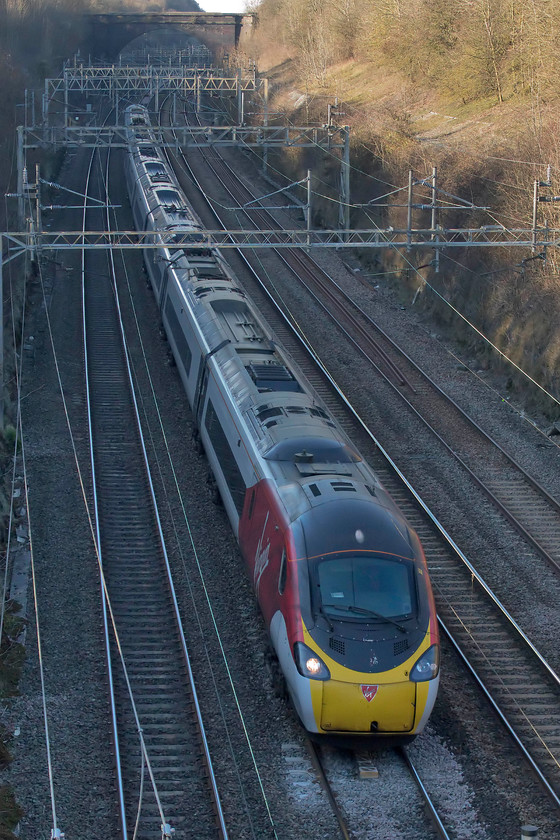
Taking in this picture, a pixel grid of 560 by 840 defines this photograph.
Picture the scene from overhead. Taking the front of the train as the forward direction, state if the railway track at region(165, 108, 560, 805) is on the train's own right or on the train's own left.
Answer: on the train's own left

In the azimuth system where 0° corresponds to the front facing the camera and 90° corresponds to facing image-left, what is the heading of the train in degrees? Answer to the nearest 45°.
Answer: approximately 0°

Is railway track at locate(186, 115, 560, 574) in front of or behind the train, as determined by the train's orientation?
behind
